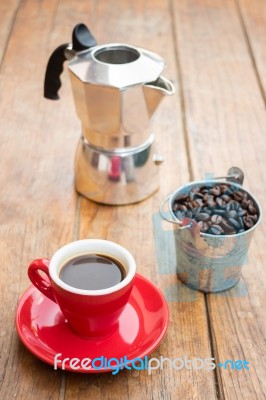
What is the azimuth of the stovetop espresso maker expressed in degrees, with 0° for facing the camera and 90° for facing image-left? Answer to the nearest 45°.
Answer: approximately 315°
